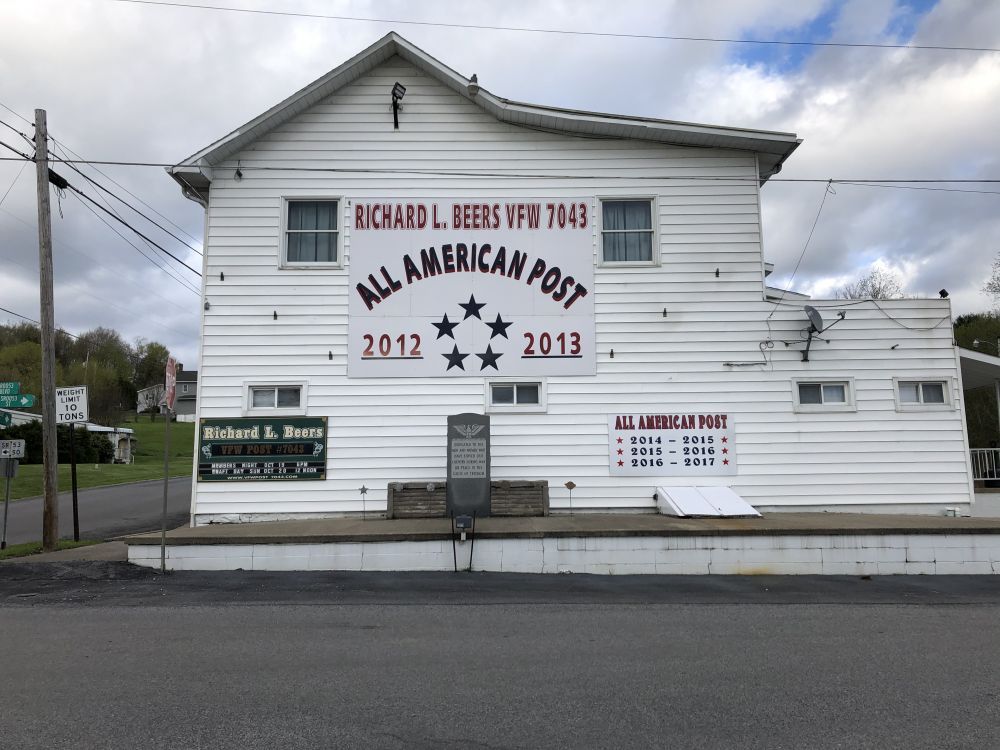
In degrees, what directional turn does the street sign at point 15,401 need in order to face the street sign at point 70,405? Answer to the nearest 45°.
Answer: approximately 45° to its left

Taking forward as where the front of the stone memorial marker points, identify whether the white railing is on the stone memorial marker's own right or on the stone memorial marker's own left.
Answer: on the stone memorial marker's own left

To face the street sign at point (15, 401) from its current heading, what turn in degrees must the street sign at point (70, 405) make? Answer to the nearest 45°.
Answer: approximately 135° to its right

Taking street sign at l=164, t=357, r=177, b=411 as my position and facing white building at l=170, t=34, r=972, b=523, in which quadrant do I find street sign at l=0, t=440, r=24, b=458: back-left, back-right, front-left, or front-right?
back-left

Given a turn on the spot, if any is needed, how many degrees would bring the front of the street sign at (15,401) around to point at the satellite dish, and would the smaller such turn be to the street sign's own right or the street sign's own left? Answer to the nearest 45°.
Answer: approximately 45° to the street sign's own left

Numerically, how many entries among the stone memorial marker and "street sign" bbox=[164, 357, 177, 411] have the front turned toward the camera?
1

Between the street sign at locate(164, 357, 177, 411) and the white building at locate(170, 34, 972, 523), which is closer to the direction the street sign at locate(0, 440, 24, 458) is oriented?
the street sign
